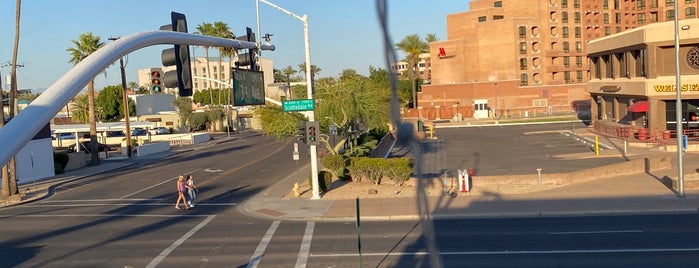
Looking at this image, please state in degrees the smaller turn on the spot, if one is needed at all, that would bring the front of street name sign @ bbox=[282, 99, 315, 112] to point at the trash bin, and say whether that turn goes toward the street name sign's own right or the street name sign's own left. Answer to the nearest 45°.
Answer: approximately 135° to the street name sign's own left

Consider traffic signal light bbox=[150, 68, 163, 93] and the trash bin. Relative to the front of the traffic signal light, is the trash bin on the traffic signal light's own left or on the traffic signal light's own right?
on the traffic signal light's own left

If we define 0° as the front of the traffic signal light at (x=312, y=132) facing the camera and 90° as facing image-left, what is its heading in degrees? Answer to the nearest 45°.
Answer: approximately 0°

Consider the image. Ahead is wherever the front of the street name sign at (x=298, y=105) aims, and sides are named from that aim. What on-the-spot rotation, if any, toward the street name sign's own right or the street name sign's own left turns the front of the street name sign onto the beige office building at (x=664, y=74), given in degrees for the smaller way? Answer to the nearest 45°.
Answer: approximately 135° to the street name sign's own left

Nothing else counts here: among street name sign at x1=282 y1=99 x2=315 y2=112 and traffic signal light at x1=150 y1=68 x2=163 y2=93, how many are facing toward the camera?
2
